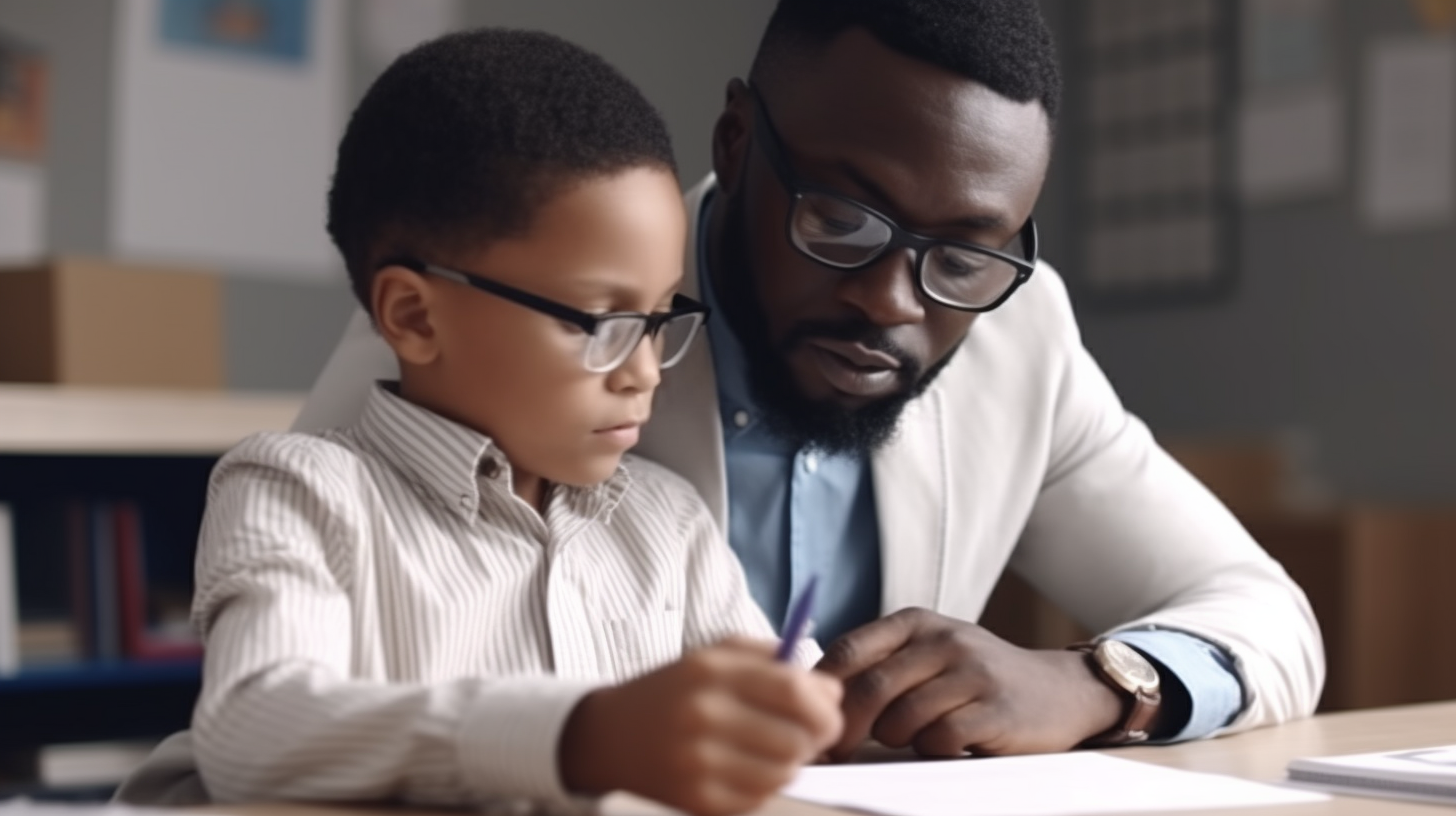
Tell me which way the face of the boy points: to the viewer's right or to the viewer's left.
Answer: to the viewer's right

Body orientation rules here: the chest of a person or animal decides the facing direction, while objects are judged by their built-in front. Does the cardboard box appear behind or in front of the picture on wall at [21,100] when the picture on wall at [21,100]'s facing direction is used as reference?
in front

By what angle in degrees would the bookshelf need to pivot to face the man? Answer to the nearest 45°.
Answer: approximately 45° to its left

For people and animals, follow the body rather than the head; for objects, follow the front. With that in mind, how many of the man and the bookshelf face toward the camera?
2

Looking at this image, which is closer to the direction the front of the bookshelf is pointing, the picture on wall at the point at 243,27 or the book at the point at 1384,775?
the book

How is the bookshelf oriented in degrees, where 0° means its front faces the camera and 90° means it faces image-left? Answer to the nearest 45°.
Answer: approximately 0°

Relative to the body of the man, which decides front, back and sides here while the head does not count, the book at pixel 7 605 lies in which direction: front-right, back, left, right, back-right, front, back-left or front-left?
back-right

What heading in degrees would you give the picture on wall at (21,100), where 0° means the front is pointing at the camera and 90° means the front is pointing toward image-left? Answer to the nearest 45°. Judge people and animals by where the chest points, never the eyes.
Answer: approximately 315°
